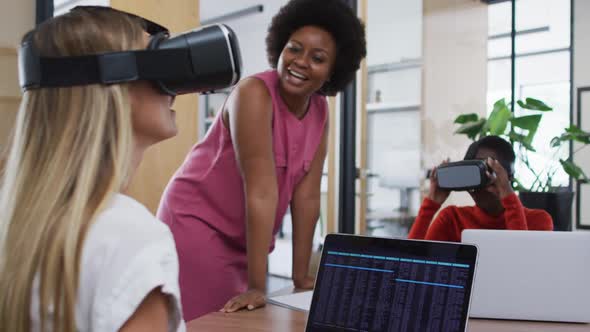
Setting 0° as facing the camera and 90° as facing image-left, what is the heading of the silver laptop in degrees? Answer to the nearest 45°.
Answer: approximately 180°

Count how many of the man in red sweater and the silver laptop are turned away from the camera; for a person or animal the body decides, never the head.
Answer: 1

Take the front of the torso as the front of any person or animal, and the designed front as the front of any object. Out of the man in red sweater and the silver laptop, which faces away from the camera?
the silver laptop

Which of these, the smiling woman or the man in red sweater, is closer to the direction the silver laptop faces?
the man in red sweater

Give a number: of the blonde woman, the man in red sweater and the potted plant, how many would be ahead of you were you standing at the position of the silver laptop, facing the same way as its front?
2

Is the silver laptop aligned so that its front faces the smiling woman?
no

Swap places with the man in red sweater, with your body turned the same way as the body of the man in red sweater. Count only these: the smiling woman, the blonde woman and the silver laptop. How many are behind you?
0

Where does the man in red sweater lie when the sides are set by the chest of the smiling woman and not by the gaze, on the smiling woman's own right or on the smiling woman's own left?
on the smiling woman's own left

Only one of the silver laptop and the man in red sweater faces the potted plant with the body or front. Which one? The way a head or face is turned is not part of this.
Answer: the silver laptop

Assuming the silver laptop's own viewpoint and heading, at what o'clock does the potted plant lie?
The potted plant is roughly at 12 o'clock from the silver laptop.

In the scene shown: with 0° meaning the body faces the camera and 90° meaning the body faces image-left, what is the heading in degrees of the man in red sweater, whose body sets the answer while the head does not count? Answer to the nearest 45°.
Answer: approximately 45°

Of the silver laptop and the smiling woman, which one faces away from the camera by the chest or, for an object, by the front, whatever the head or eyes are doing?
the silver laptop

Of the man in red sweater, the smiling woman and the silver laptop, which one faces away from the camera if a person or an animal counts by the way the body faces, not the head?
the silver laptop

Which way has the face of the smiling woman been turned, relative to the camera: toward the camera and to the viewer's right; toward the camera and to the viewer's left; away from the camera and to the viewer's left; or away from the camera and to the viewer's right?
toward the camera and to the viewer's left
